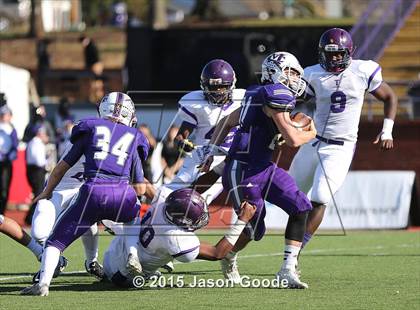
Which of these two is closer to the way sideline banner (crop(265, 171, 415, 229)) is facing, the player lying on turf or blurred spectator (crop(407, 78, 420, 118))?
the player lying on turf

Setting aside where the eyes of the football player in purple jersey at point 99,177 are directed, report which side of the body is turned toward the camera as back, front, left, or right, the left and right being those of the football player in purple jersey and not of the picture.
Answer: back

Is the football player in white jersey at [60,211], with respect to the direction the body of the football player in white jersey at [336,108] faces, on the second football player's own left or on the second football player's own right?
on the second football player's own right

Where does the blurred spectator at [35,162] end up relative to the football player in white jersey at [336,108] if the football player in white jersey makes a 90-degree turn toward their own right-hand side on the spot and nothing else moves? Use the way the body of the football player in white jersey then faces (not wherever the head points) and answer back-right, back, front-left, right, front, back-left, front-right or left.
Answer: front-right

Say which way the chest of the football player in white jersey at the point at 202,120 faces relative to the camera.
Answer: toward the camera

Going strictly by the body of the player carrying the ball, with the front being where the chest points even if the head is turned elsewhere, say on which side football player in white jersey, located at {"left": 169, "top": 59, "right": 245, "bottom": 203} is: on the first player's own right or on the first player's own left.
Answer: on the first player's own left

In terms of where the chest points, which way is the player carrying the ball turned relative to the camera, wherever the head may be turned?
to the viewer's right

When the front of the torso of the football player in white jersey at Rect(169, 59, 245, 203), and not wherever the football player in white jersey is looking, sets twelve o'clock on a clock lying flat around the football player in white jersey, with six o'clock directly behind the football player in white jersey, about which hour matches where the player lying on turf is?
The player lying on turf is roughly at 12 o'clock from the football player in white jersey.

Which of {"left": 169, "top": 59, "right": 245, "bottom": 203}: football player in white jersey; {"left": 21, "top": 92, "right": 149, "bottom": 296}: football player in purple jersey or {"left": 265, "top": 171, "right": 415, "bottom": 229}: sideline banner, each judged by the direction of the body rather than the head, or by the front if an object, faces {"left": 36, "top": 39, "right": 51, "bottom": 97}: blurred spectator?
the football player in purple jersey

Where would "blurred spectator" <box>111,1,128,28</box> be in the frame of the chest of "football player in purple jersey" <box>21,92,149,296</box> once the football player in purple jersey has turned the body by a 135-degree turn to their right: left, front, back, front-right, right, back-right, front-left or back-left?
back-left

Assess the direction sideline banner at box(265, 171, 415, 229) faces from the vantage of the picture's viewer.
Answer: facing the viewer

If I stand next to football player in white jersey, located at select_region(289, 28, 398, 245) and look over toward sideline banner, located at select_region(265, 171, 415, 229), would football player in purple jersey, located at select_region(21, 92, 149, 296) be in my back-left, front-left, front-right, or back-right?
back-left

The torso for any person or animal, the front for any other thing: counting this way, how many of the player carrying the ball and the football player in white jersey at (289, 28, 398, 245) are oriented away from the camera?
0
